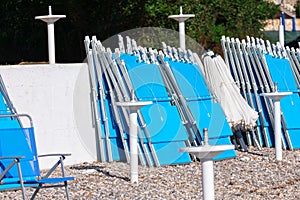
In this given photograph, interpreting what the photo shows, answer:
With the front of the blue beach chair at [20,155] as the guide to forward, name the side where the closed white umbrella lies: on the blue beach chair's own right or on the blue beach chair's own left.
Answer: on the blue beach chair's own left

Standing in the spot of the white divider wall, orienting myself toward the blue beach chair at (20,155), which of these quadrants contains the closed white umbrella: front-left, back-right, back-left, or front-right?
back-left

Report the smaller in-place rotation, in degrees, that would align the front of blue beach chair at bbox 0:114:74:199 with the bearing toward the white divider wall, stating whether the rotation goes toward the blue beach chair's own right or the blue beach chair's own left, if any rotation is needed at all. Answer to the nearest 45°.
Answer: approximately 135° to the blue beach chair's own left

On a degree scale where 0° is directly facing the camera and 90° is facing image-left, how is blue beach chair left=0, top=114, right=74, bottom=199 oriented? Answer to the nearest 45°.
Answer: approximately 315°
